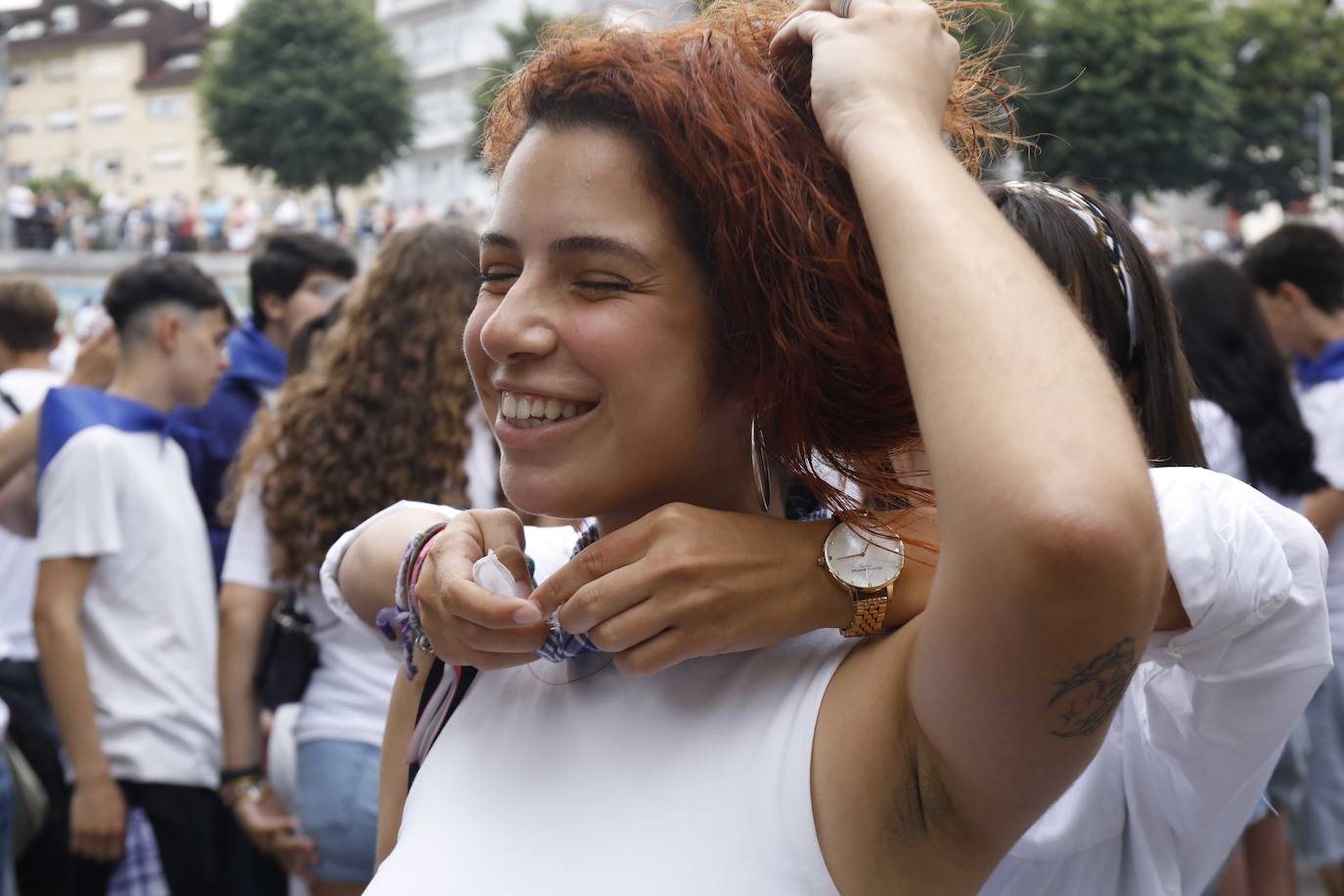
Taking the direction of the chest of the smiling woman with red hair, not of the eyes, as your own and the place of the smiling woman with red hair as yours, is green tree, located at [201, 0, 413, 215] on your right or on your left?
on your right

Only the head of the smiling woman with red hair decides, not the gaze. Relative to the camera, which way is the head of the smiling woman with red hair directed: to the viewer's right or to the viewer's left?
to the viewer's left

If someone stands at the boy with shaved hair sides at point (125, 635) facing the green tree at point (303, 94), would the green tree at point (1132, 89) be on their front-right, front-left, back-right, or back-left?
front-right

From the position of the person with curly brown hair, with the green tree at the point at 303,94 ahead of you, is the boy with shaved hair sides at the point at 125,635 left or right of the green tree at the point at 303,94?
left

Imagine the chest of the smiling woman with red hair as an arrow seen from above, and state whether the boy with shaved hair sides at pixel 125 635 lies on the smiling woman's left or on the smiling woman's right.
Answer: on the smiling woman's right

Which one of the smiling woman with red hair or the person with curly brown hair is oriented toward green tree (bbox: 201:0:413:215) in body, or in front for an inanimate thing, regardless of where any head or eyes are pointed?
the person with curly brown hair

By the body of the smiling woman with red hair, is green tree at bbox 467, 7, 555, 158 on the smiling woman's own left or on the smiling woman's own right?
on the smiling woman's own right

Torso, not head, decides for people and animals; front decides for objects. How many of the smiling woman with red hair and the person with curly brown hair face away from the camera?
1

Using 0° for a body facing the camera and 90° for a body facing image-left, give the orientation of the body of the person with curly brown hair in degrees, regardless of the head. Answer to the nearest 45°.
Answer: approximately 180°

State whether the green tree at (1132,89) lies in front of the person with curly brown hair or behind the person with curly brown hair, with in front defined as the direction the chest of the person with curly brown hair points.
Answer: in front

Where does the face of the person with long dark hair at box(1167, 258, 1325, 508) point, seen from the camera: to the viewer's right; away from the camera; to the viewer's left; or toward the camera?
away from the camera

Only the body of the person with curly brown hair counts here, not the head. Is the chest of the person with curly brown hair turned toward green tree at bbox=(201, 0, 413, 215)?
yes

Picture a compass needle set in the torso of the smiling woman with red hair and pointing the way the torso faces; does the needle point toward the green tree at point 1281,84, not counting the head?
no

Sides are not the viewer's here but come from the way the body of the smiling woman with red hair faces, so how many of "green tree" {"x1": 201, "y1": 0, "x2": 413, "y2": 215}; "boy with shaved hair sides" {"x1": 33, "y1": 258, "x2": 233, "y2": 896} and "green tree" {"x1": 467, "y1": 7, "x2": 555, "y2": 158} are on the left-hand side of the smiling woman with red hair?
0

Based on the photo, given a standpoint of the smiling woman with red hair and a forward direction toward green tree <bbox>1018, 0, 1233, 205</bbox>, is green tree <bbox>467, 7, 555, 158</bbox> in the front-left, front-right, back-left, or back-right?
front-left
